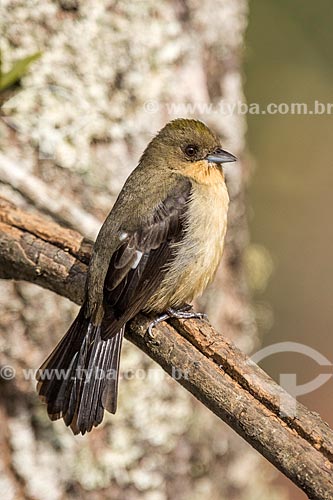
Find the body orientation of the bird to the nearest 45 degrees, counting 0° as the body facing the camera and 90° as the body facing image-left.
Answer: approximately 270°

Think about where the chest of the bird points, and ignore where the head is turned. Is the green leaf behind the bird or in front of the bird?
behind
